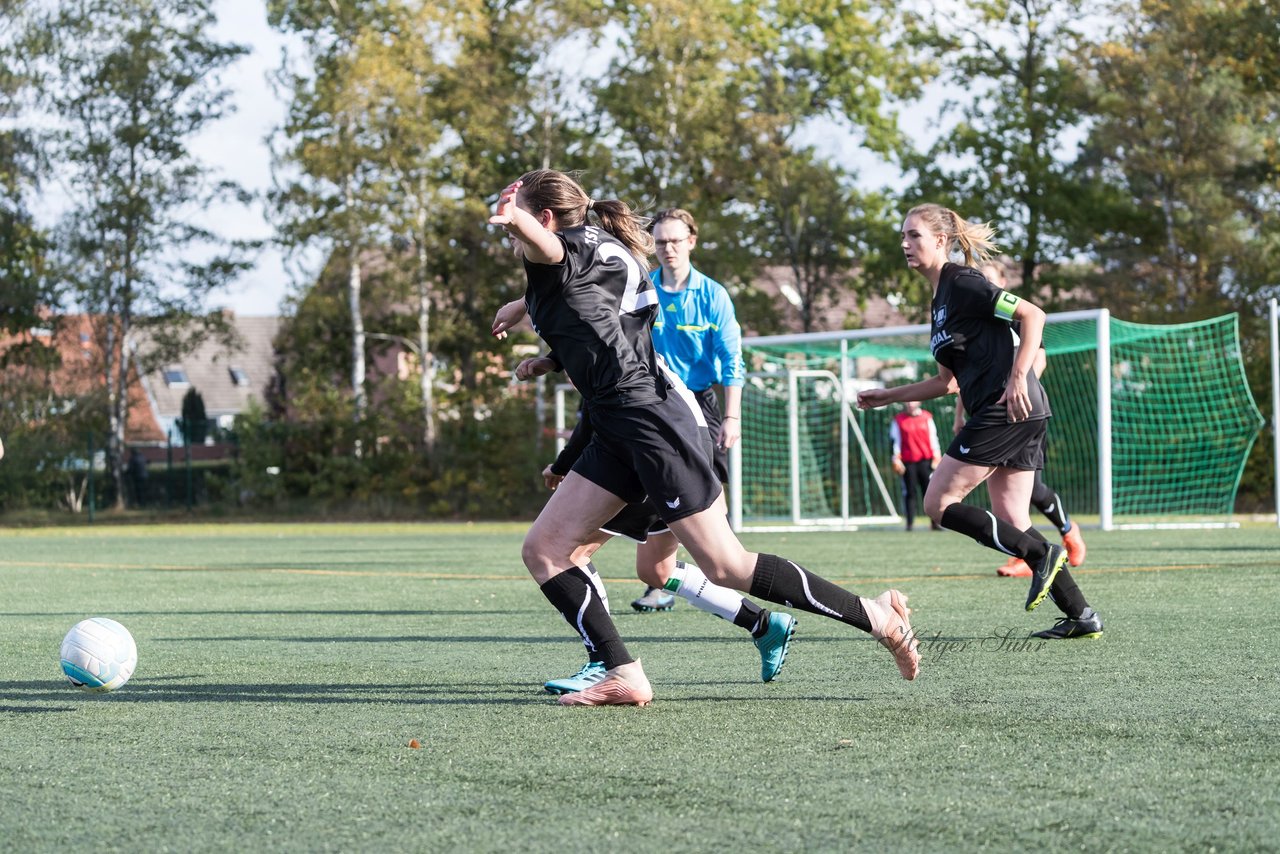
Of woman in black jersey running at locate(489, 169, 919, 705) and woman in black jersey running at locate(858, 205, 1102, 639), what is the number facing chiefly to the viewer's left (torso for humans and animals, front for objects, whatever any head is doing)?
2

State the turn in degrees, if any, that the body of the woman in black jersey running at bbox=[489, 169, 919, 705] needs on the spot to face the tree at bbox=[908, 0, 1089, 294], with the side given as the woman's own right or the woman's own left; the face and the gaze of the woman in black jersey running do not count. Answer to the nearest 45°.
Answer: approximately 90° to the woman's own right

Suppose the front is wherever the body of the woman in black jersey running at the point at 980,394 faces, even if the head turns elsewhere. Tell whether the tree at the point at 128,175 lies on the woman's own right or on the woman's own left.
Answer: on the woman's own right

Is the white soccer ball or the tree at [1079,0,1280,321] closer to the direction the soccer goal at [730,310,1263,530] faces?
the white soccer ball

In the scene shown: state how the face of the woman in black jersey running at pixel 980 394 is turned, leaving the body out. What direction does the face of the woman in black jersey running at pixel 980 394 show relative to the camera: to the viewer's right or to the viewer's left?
to the viewer's left

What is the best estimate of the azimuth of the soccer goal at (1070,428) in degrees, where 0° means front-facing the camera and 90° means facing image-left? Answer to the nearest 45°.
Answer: approximately 45°

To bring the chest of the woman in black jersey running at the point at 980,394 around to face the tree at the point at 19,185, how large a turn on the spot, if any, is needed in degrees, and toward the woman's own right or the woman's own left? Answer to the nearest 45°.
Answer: approximately 45° to the woman's own right

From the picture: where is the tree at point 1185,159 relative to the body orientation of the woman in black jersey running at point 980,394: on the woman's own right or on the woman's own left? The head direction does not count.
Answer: on the woman's own right

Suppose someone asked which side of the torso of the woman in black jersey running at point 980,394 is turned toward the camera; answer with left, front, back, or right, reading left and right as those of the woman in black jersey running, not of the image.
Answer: left

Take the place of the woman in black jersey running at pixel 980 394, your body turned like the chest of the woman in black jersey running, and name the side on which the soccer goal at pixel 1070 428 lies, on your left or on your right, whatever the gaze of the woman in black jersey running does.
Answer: on your right

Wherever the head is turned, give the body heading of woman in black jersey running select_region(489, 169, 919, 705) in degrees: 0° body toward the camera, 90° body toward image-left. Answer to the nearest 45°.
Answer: approximately 90°

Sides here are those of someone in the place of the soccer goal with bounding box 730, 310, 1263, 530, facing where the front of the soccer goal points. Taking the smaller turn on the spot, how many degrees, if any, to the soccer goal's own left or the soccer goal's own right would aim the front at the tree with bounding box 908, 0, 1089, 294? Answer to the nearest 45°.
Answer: approximately 135° to the soccer goal's own right
